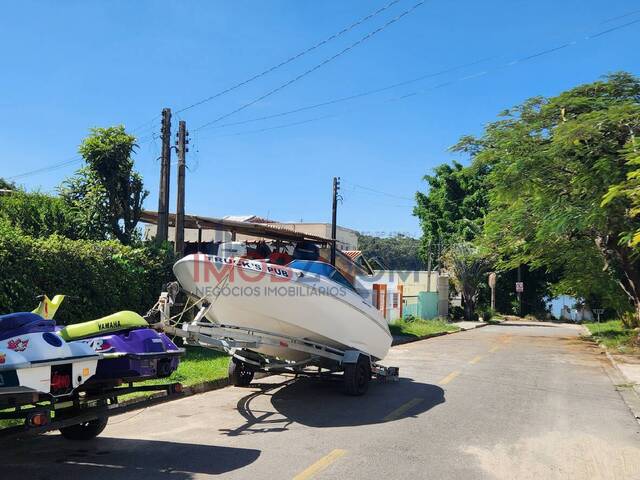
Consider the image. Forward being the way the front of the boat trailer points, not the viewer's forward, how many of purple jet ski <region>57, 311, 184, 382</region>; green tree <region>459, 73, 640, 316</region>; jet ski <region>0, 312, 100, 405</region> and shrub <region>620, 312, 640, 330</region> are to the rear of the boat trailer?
2

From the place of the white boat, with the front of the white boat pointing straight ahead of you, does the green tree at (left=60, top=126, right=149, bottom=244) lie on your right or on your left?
on your right

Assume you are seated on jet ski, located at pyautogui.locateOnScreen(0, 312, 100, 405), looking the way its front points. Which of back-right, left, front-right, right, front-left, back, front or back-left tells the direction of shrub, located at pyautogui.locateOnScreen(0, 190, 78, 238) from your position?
front-right

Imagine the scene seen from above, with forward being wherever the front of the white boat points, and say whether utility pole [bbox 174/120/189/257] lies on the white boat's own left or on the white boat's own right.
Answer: on the white boat's own right
